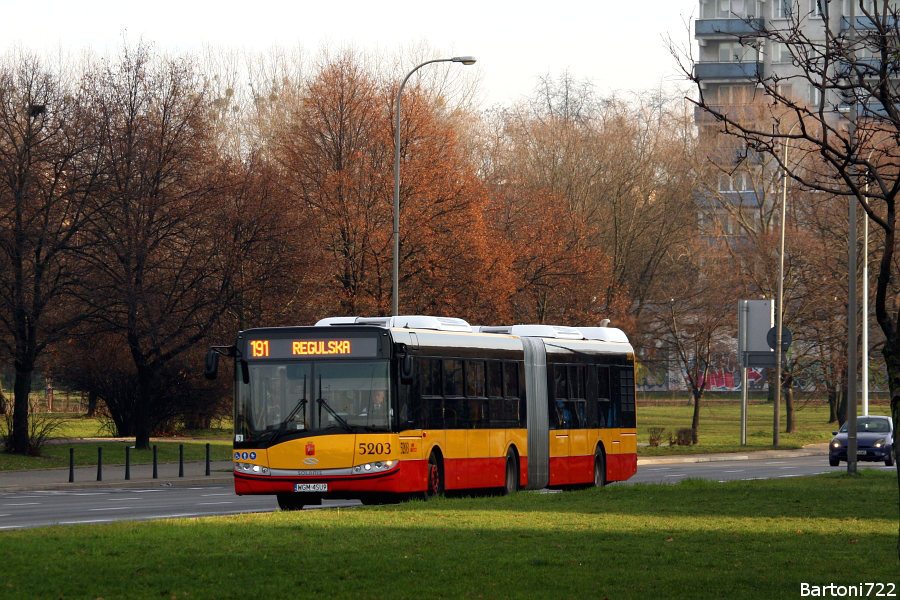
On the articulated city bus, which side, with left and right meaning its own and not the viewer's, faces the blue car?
back

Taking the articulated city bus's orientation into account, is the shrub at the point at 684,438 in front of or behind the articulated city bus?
behind

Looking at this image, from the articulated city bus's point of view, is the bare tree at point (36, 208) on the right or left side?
on its right

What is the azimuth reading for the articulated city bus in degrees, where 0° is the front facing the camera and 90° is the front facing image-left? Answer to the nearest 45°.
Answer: approximately 45°

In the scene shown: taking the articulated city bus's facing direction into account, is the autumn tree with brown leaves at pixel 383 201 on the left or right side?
on its right

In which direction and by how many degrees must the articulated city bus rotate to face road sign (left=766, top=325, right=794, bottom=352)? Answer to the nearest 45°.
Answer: approximately 180°

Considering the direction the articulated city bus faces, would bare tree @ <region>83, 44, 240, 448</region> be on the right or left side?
on its right
